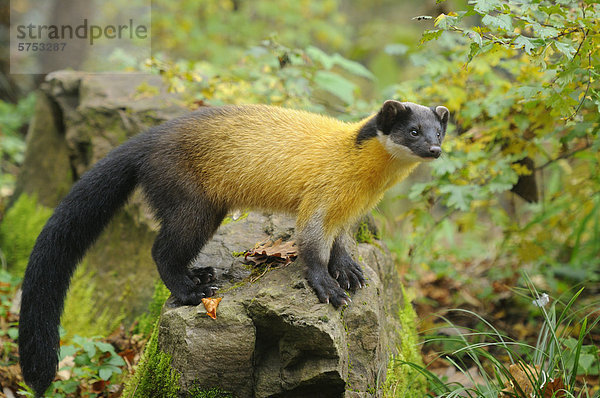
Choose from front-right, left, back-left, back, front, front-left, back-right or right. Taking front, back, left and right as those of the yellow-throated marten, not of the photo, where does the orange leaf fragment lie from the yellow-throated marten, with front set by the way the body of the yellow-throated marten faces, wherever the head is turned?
right

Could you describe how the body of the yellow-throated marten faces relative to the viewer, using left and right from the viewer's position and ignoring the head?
facing to the right of the viewer
